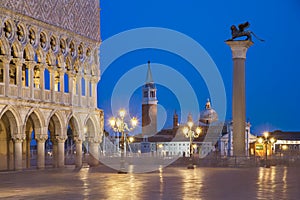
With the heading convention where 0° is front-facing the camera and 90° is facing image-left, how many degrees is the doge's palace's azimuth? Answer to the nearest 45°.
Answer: approximately 315°

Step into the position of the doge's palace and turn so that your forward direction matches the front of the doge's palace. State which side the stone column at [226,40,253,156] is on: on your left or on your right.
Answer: on your left
